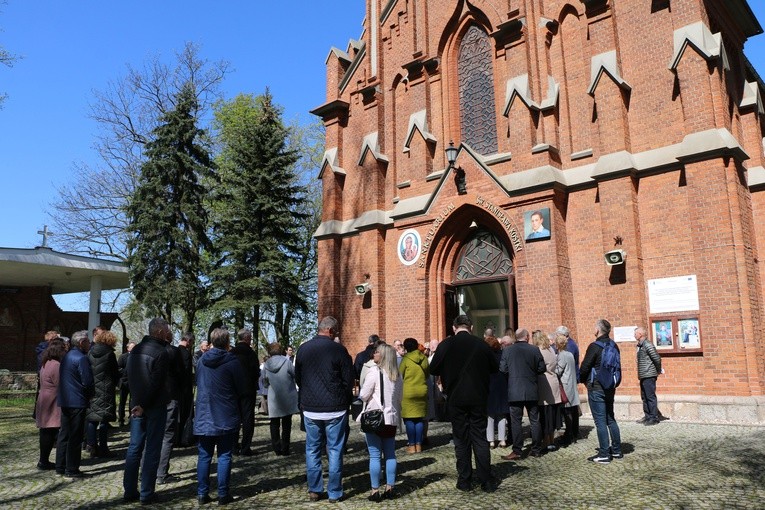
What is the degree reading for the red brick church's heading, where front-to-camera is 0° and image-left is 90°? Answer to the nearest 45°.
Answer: approximately 45°

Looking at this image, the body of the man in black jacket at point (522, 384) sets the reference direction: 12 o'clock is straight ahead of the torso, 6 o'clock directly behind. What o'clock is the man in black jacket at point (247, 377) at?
the man in black jacket at point (247, 377) is roughly at 9 o'clock from the man in black jacket at point (522, 384).

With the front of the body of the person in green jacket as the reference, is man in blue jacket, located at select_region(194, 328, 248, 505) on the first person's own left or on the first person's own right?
on the first person's own left

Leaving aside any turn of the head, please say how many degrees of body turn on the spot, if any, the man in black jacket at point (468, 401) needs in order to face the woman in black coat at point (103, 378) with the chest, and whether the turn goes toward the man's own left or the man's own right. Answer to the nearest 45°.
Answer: approximately 90° to the man's own left

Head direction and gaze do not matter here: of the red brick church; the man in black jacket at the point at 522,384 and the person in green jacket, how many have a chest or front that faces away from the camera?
2

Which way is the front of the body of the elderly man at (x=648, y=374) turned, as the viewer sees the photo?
to the viewer's left

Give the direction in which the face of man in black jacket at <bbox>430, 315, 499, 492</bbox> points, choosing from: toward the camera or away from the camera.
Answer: away from the camera

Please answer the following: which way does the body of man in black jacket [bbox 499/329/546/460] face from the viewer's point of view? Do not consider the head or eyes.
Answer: away from the camera

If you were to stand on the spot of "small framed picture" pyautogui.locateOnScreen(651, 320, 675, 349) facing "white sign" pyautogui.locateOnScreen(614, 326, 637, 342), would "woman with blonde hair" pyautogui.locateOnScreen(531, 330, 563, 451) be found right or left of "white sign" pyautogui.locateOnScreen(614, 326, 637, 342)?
left

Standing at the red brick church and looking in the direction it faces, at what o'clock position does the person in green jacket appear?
The person in green jacket is roughly at 11 o'clock from the red brick church.

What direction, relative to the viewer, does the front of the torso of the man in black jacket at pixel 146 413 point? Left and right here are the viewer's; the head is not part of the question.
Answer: facing away from the viewer and to the right of the viewer

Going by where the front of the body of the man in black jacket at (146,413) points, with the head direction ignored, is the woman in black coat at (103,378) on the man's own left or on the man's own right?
on the man's own left

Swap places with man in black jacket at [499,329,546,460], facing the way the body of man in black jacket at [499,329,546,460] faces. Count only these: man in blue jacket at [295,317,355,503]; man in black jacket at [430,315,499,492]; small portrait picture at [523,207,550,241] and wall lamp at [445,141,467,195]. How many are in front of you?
2

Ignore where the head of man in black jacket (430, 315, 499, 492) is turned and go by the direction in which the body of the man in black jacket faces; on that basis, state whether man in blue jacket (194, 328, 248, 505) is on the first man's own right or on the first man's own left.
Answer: on the first man's own left

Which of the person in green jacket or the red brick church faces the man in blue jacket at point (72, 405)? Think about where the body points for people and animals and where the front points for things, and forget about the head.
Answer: the red brick church

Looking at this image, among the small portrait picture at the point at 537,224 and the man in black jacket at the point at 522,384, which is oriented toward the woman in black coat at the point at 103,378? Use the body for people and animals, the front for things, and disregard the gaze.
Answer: the small portrait picture
